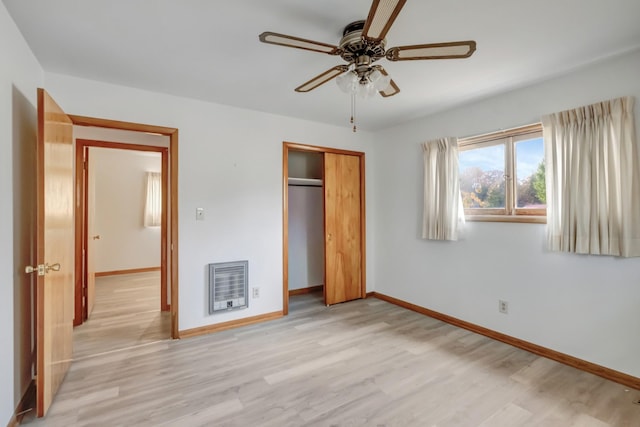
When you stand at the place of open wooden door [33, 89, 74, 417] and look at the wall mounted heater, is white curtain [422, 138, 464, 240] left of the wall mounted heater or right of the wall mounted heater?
right

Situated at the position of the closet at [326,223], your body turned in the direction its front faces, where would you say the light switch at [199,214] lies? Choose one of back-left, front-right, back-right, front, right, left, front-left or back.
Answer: right

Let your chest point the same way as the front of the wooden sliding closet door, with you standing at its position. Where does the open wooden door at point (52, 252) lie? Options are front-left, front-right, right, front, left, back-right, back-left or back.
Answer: right

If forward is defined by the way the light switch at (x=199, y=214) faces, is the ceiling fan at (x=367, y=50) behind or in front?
in front

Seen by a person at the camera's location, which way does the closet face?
facing the viewer and to the right of the viewer

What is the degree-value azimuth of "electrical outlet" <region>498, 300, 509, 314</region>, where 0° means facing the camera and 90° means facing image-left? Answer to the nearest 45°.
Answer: approximately 45°

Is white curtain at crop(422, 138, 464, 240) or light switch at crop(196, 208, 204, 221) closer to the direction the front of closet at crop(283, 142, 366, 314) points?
the white curtain

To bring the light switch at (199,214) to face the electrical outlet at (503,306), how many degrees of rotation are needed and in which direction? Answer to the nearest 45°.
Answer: approximately 45° to its left

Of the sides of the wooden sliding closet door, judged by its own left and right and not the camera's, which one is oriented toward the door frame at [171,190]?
right
